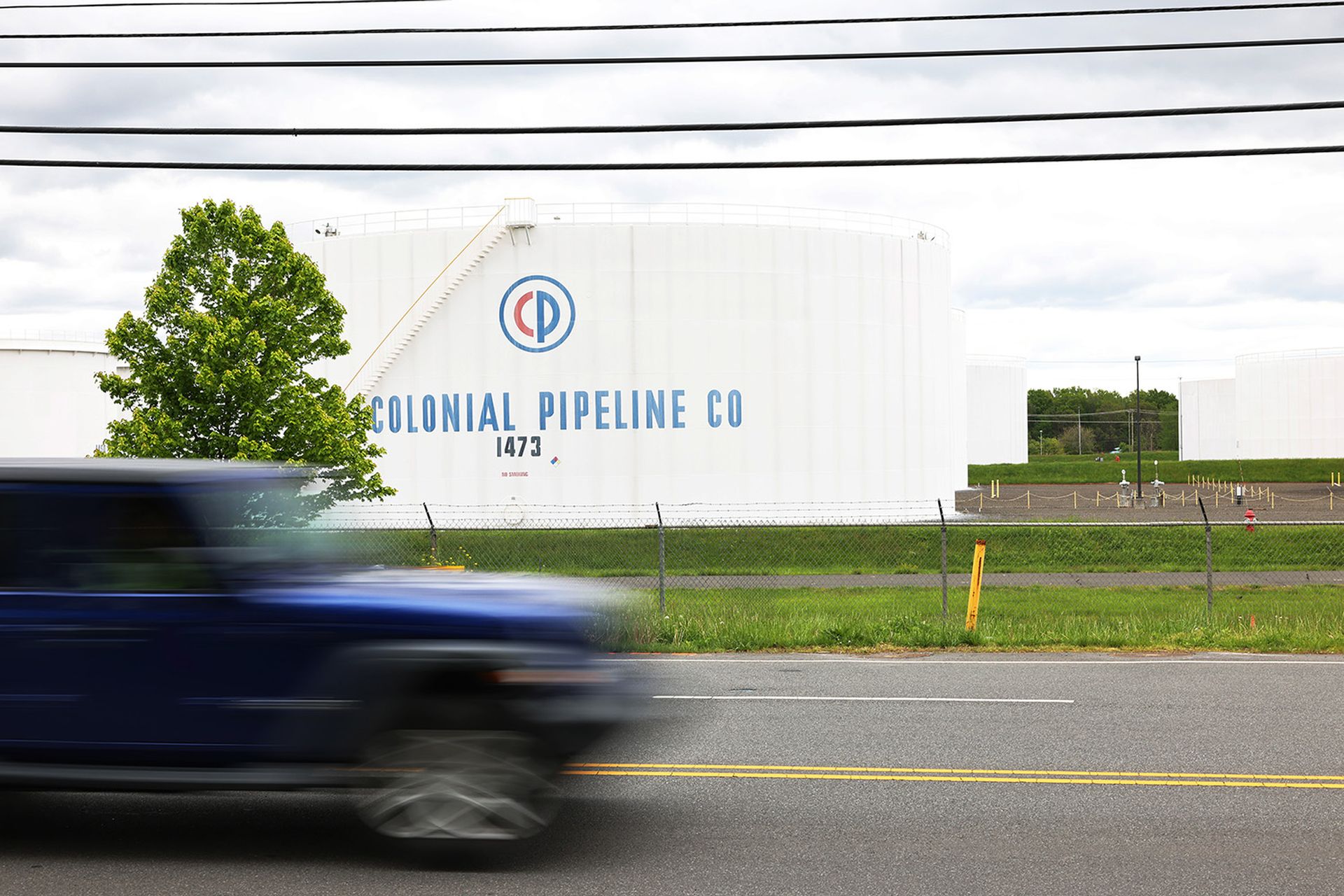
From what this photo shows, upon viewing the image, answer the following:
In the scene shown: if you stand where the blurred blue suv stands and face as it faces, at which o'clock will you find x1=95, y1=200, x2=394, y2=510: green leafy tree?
The green leafy tree is roughly at 9 o'clock from the blurred blue suv.

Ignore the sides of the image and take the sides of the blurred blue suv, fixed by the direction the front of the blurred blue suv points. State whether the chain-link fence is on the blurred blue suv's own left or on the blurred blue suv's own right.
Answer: on the blurred blue suv's own left

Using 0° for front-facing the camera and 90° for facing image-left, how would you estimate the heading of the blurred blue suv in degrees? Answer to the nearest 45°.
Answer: approximately 270°

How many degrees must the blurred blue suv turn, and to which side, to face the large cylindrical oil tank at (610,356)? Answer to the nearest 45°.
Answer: approximately 90° to its left

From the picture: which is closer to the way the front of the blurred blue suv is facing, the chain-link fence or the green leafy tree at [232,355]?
the chain-link fence

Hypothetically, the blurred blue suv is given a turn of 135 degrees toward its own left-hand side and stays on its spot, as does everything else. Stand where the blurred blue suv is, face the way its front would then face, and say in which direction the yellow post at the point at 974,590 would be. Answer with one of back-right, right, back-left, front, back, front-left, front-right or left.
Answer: right
